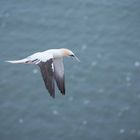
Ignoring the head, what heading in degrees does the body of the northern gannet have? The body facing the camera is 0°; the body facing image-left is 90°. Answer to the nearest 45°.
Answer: approximately 270°
